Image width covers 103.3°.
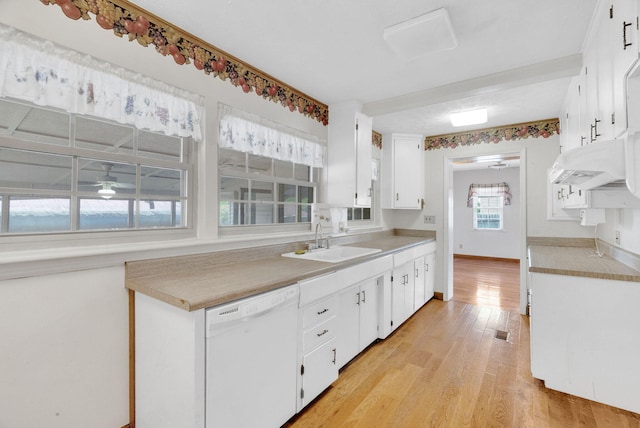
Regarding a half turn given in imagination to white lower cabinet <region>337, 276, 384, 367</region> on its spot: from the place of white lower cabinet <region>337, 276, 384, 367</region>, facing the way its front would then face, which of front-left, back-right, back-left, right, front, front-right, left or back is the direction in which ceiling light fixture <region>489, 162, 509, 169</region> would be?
right

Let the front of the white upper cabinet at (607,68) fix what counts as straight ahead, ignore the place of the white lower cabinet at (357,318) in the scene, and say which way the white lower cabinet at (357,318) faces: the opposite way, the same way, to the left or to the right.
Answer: the opposite way

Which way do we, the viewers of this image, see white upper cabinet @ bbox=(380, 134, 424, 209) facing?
facing the viewer and to the right of the viewer

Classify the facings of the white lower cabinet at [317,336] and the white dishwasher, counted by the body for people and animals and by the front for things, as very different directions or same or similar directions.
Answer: same or similar directions

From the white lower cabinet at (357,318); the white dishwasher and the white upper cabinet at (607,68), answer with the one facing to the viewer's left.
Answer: the white upper cabinet

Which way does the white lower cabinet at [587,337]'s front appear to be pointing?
to the viewer's left

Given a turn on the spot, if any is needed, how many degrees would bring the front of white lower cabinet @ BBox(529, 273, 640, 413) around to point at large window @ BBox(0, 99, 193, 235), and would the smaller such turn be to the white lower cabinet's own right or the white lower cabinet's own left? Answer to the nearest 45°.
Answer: approximately 45° to the white lower cabinet's own left

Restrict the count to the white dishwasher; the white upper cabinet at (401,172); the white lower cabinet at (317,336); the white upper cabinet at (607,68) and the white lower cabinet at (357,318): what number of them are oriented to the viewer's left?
1

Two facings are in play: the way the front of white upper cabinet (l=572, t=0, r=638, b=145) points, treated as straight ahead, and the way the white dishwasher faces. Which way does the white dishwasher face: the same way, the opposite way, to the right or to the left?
the opposite way

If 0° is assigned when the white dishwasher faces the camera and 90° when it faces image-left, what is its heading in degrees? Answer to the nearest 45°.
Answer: approximately 315°

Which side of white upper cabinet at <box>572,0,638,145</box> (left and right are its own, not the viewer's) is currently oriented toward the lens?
left

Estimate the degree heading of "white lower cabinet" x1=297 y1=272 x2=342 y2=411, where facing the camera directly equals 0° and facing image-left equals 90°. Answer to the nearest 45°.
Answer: approximately 315°

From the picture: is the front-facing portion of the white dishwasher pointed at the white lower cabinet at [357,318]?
no
